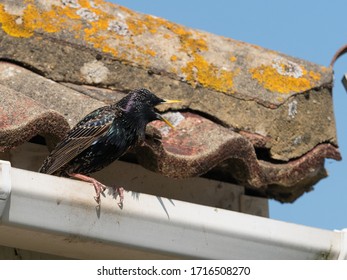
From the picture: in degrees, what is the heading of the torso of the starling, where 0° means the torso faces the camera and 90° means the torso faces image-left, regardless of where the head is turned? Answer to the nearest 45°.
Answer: approximately 270°
